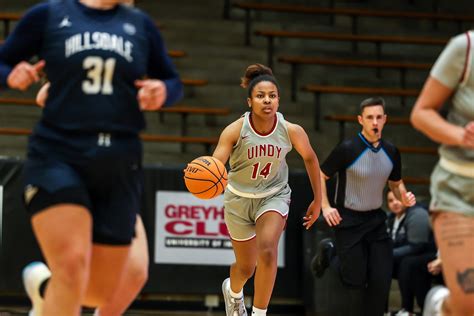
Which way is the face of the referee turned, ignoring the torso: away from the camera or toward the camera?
toward the camera

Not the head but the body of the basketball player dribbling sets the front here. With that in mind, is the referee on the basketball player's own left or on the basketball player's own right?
on the basketball player's own left

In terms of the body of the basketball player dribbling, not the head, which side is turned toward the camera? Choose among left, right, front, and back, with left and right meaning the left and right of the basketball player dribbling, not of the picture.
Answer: front
